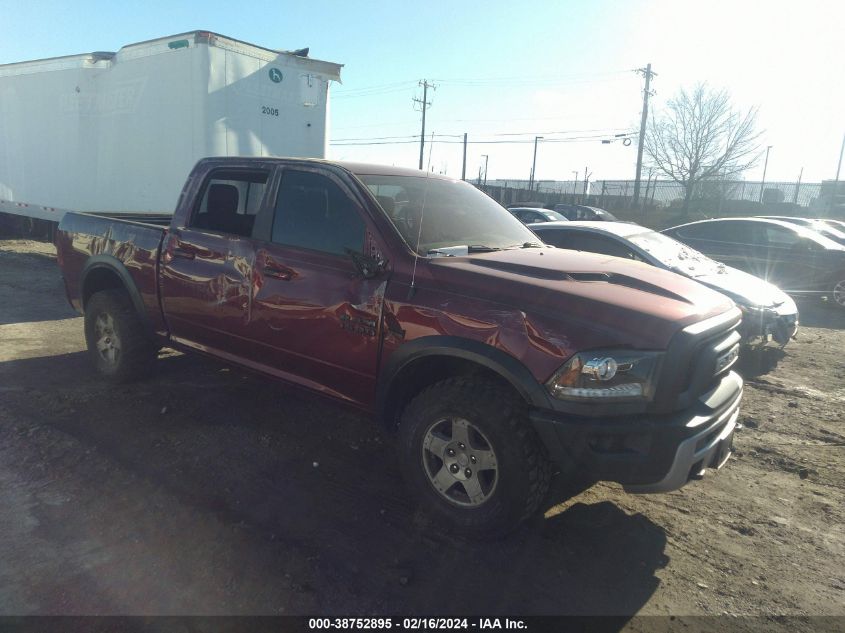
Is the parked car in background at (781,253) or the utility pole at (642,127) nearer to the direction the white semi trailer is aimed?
the parked car in background

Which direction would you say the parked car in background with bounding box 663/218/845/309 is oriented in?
to the viewer's right

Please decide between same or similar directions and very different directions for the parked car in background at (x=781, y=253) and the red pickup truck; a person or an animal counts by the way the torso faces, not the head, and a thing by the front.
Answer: same or similar directions

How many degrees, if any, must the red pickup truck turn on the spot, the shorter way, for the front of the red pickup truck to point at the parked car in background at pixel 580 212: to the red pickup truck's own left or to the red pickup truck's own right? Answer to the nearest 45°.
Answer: approximately 135° to the red pickup truck's own left

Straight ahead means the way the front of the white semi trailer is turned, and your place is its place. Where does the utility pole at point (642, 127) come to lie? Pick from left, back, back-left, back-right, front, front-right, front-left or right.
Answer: left

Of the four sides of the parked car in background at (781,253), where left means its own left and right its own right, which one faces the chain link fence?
left

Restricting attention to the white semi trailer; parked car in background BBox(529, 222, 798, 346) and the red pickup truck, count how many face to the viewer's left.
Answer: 0

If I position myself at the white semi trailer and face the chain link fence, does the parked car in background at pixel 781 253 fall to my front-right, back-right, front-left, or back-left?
front-right

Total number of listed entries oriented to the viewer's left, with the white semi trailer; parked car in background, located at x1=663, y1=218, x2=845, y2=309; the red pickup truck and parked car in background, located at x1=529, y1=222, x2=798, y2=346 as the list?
0

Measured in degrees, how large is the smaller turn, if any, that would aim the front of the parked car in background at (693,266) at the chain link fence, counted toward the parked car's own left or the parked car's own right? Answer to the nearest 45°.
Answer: approximately 135° to the parked car's own left

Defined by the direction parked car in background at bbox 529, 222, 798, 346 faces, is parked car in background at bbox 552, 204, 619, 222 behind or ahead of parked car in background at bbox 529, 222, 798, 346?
behind

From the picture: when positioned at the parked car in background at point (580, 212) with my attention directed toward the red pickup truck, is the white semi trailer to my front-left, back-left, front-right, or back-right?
front-right

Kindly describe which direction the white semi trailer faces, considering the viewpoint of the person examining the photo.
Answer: facing the viewer and to the right of the viewer

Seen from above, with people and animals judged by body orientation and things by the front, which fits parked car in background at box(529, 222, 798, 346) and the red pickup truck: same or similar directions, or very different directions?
same or similar directions

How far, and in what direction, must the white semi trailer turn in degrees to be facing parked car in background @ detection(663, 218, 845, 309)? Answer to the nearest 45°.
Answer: approximately 45° to its left

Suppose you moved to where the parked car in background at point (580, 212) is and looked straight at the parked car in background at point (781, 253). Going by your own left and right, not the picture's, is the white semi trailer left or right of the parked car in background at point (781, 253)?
right

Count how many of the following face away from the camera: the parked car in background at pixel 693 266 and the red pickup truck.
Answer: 0

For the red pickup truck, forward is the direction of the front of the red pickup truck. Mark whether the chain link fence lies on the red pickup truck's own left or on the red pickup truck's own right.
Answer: on the red pickup truck's own left
